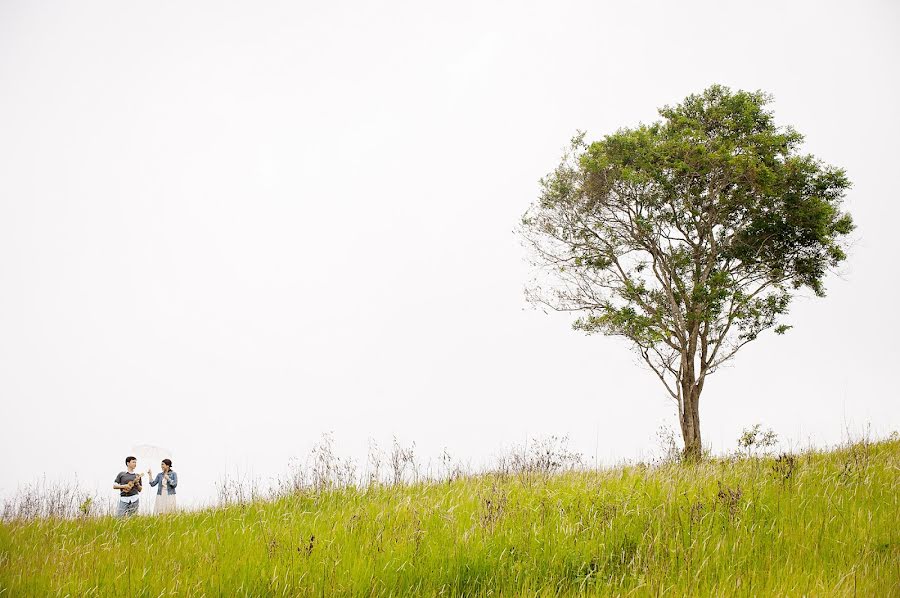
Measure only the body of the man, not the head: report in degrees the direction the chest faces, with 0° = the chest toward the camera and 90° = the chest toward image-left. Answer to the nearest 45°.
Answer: approximately 315°

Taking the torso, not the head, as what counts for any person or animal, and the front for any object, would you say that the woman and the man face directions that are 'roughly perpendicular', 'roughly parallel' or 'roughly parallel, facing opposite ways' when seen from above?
roughly perpendicular

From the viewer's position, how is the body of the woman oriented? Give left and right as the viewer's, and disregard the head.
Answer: facing the viewer and to the left of the viewer

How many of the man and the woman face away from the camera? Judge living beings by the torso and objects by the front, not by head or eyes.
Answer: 0
